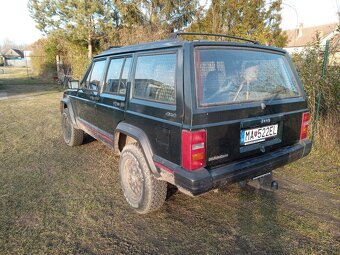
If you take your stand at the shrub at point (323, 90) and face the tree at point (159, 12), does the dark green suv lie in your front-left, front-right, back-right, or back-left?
back-left

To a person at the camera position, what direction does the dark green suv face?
facing away from the viewer and to the left of the viewer

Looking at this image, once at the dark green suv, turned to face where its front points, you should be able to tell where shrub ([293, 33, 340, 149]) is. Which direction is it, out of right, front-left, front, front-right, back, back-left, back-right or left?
right

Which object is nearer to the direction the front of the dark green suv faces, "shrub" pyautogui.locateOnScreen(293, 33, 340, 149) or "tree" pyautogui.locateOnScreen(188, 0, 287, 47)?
the tree

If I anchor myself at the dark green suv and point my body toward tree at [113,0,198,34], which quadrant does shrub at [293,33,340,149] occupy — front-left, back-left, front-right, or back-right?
front-right

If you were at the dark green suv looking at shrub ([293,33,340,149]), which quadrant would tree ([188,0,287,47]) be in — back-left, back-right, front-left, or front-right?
front-left

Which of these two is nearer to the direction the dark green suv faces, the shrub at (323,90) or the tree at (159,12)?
the tree

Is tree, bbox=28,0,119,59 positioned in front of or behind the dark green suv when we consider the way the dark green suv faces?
in front

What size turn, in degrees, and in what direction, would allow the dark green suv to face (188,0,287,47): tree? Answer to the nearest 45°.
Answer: approximately 45° to its right

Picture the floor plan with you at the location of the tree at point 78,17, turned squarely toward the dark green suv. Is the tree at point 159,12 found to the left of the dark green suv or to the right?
left

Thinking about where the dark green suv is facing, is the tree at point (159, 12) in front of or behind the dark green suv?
in front

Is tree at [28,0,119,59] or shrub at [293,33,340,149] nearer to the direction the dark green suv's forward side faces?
the tree
